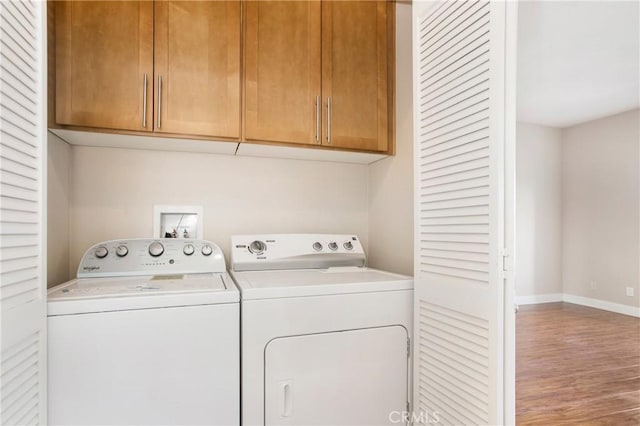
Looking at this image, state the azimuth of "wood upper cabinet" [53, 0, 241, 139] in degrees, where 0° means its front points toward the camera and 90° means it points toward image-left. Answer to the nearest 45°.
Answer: approximately 45°

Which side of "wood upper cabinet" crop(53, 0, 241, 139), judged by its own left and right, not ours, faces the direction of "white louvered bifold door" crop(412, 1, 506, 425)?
left
